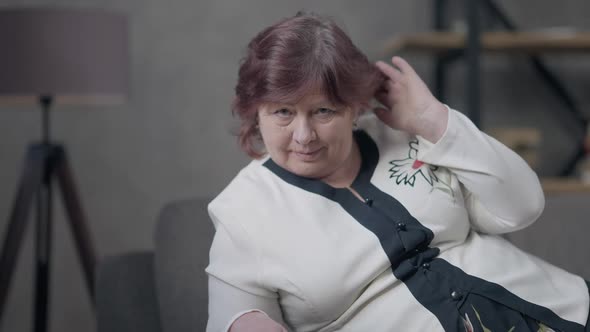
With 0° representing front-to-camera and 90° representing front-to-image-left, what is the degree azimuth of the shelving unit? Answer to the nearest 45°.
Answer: approximately 0°

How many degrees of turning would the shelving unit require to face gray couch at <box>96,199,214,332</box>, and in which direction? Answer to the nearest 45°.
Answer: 0° — it already faces it

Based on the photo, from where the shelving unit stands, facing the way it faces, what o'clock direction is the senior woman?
The senior woman is roughly at 12 o'clock from the shelving unit.
